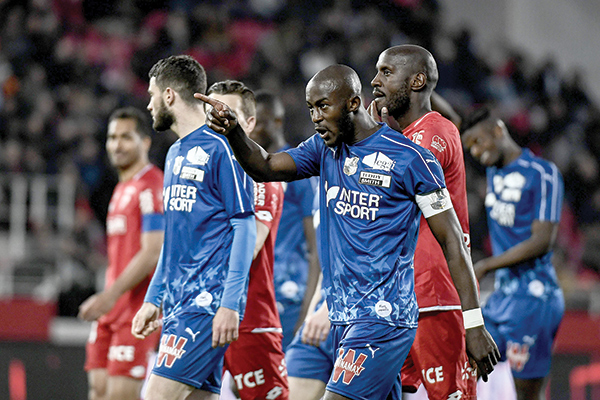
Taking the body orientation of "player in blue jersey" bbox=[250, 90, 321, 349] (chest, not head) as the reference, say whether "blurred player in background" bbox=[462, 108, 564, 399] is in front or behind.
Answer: behind

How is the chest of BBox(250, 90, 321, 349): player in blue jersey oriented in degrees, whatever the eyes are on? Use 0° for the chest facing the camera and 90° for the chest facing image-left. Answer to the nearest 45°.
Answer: approximately 45°

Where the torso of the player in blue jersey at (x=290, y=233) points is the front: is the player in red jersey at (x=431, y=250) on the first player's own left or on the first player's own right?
on the first player's own left

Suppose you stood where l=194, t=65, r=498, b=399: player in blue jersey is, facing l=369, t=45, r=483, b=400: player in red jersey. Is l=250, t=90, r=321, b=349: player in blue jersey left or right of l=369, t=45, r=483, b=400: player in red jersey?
left

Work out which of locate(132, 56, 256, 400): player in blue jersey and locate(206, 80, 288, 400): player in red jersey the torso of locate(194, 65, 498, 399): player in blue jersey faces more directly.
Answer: the player in blue jersey

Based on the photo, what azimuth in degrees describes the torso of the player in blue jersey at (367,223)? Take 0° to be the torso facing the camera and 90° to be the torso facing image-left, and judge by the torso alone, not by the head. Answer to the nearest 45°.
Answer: approximately 45°

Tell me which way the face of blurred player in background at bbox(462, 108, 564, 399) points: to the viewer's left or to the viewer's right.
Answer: to the viewer's left

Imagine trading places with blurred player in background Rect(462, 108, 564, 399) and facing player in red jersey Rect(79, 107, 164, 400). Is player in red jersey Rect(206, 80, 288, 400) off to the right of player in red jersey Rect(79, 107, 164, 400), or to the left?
left
